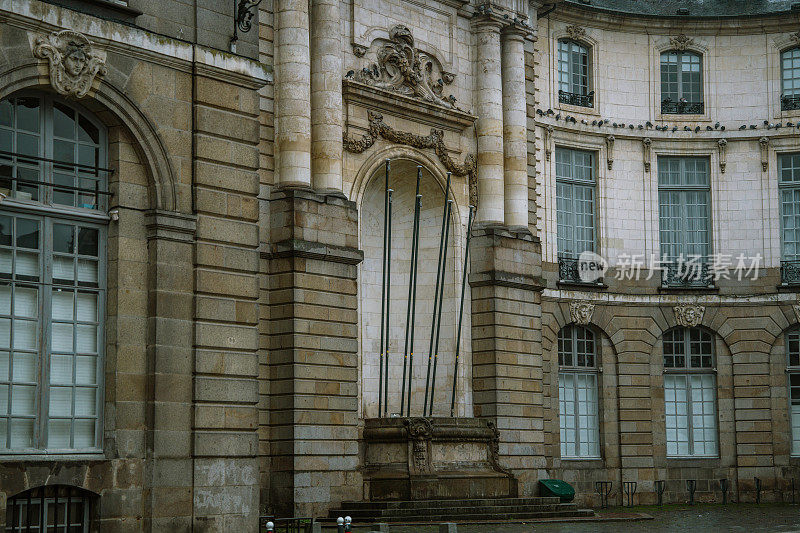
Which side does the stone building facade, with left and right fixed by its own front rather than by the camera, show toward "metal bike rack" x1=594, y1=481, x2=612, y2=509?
left

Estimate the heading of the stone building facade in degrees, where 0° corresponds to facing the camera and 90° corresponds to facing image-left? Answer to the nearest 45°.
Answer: approximately 315°

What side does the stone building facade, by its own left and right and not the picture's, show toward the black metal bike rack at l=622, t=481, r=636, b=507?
left

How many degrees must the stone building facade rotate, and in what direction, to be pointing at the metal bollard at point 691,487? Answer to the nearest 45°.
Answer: approximately 90° to its left

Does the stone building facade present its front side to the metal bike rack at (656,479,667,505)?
no
